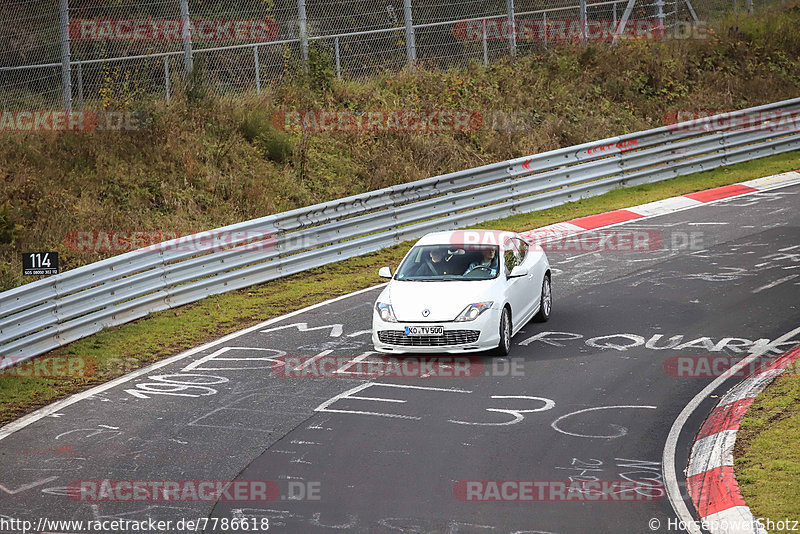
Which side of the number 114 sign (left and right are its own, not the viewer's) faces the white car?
left

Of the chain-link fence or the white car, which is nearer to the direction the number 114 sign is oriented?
the white car

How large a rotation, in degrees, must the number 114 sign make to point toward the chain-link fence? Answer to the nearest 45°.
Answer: approximately 135° to its left

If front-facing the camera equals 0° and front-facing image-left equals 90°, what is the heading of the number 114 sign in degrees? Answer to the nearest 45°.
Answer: approximately 0°
